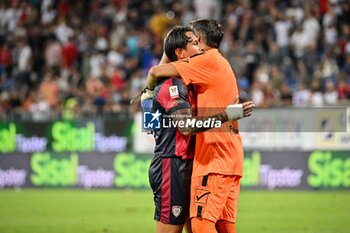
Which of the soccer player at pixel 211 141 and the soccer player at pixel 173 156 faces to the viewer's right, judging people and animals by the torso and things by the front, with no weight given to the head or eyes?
the soccer player at pixel 173 156

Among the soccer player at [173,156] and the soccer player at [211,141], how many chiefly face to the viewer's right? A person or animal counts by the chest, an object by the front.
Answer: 1
